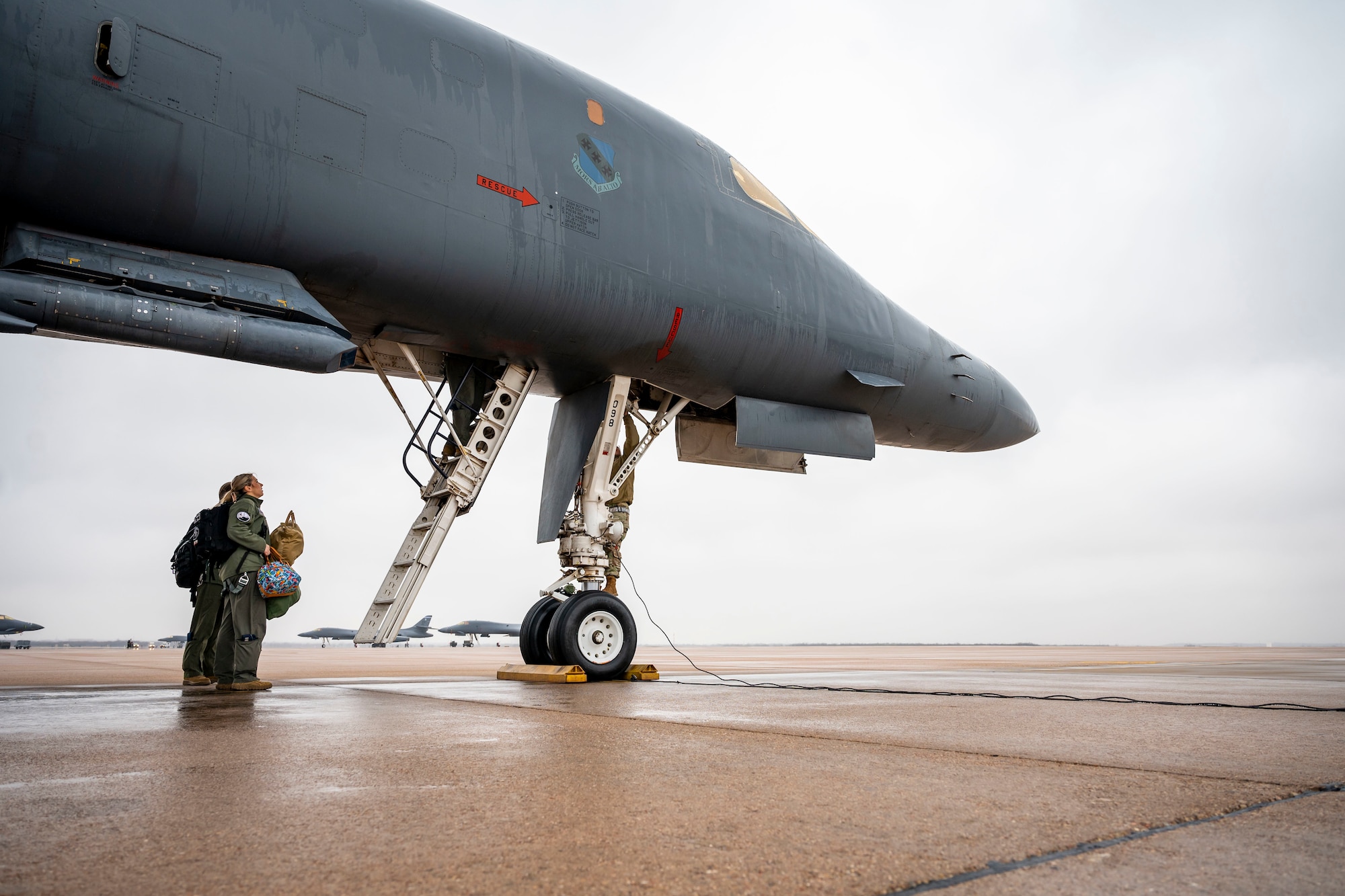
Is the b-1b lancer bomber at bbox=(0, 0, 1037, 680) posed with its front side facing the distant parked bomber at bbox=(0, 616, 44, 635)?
no

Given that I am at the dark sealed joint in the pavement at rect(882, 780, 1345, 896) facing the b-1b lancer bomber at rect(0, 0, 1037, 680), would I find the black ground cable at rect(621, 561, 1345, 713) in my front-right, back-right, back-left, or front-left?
front-right

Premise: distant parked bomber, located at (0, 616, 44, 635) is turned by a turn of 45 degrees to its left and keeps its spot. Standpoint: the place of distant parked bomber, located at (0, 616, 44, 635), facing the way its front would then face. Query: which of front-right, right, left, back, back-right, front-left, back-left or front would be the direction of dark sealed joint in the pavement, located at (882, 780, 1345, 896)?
back-right

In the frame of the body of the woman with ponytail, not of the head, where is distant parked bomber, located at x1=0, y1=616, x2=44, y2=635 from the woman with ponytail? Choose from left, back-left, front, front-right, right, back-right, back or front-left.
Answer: left

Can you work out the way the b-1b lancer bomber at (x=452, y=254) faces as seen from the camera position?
facing away from the viewer and to the right of the viewer

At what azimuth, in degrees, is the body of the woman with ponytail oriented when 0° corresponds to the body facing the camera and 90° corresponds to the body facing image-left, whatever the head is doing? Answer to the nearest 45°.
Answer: approximately 270°

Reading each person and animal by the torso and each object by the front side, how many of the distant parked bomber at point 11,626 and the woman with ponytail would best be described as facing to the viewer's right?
2

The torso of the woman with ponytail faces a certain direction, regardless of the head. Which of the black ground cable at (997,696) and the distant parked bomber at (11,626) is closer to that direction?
the black ground cable

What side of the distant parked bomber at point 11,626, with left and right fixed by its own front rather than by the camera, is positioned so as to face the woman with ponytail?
right

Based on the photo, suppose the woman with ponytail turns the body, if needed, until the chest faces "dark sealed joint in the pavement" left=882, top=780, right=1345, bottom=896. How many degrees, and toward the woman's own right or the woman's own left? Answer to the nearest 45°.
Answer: approximately 90° to the woman's own right

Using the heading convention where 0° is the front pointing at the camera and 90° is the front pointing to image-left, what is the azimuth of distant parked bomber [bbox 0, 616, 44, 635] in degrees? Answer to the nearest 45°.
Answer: approximately 270°

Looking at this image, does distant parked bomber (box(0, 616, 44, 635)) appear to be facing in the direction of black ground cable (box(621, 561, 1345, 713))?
no

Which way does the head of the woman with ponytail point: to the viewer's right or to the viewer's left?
to the viewer's right
